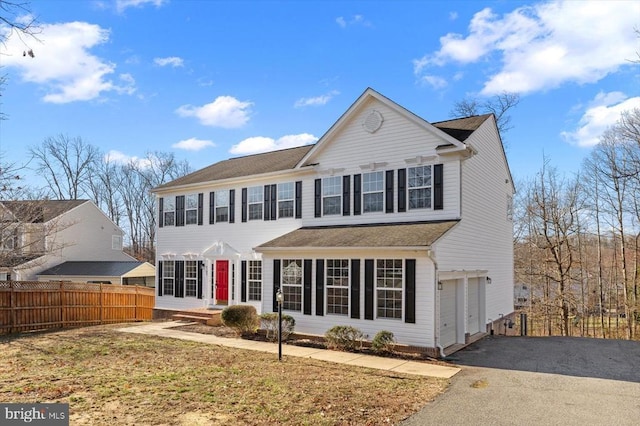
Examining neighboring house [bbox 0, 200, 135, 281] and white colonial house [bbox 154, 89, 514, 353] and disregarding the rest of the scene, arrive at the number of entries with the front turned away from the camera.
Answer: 0

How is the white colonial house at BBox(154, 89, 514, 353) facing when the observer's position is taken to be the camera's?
facing the viewer and to the left of the viewer

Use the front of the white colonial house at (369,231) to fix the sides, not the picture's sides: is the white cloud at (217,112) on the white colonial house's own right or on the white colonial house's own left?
on the white colonial house's own right

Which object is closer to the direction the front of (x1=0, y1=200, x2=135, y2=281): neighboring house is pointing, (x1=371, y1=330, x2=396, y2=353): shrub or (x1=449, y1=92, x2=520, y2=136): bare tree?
the shrub

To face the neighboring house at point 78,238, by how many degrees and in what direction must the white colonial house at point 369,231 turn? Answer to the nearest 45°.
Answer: approximately 90° to its right

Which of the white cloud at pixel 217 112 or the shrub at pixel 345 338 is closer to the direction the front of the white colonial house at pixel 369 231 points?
the shrub

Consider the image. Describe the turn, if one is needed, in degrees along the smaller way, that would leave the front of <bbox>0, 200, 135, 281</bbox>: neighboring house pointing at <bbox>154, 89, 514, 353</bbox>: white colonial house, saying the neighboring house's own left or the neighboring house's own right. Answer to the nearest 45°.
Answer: approximately 45° to the neighboring house's own left
